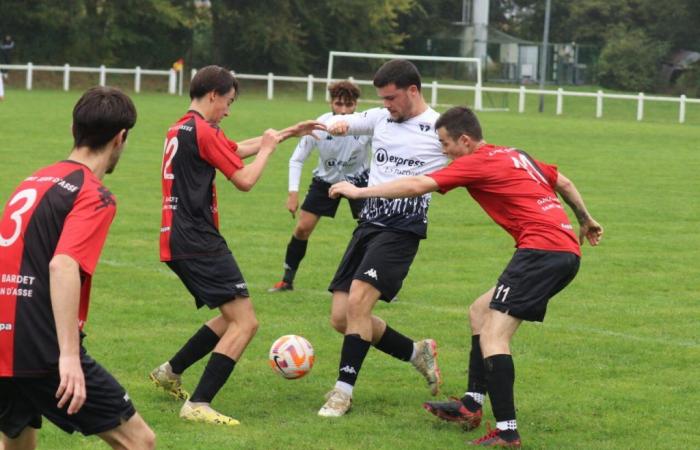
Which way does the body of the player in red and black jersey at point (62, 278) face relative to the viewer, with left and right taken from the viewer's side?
facing away from the viewer and to the right of the viewer

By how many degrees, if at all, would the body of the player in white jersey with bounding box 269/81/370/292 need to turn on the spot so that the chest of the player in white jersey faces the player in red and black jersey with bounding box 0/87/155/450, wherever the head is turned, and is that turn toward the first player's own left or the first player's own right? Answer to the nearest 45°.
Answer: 0° — they already face them

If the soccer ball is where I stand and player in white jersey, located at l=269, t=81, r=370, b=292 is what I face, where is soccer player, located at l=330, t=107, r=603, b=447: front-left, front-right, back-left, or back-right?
back-right

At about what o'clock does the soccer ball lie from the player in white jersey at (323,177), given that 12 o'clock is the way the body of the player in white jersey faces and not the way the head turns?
The soccer ball is roughly at 12 o'clock from the player in white jersey.

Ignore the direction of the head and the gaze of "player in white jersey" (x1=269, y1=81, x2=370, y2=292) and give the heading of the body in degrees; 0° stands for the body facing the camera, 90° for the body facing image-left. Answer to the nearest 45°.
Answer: approximately 0°

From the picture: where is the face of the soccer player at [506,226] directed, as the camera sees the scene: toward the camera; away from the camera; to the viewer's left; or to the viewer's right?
to the viewer's left

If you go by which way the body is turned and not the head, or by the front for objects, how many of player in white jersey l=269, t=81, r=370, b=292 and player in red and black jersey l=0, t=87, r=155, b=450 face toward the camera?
1

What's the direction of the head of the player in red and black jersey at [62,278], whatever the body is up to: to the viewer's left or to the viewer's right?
to the viewer's right
